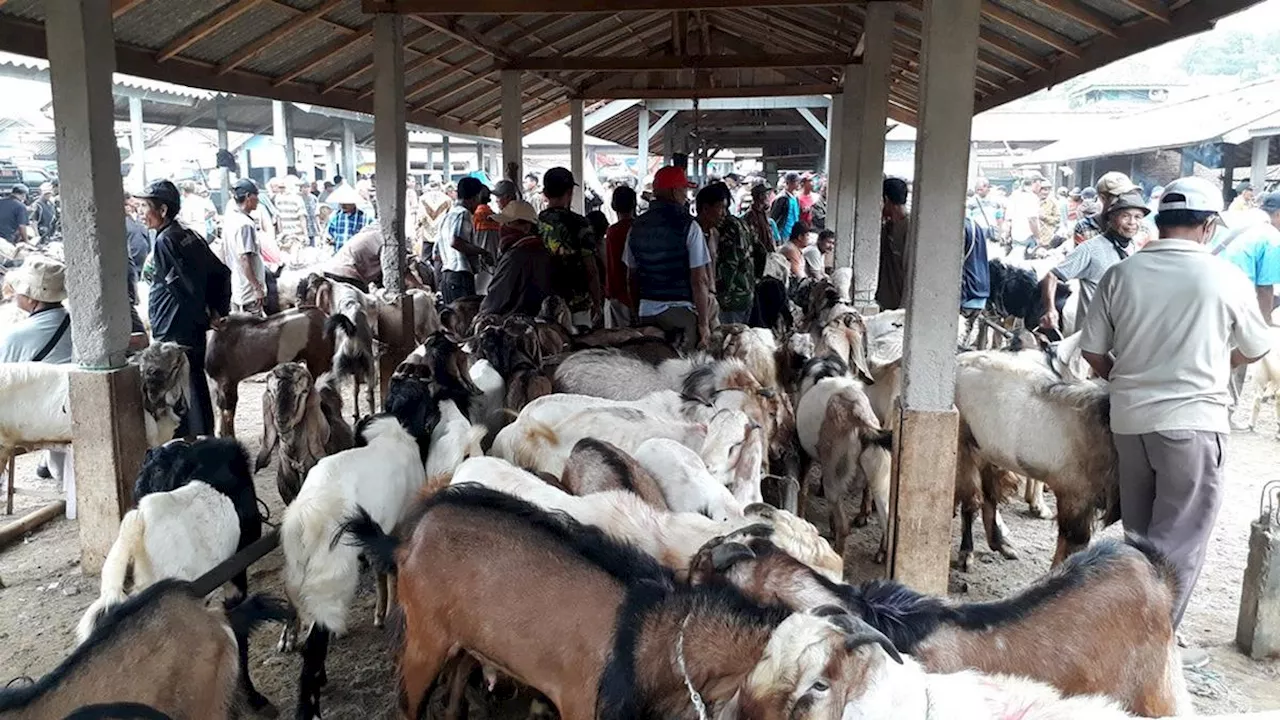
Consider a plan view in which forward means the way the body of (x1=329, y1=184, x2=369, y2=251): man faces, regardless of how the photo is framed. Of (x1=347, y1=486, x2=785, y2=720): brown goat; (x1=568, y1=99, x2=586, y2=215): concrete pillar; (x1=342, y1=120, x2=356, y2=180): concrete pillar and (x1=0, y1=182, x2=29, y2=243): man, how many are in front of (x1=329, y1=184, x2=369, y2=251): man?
1

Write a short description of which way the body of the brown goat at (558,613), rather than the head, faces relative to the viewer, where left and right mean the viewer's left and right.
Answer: facing to the right of the viewer

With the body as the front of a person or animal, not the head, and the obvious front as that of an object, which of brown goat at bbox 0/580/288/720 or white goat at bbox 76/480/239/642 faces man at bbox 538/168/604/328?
the white goat

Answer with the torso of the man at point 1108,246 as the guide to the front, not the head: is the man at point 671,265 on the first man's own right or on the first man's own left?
on the first man's own right

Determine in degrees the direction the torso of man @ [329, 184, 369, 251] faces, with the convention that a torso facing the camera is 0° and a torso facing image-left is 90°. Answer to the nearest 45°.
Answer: approximately 0°

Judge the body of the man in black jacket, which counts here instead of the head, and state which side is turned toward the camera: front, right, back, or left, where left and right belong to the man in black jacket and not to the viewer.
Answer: left

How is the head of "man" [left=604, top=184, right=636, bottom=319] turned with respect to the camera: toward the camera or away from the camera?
away from the camera

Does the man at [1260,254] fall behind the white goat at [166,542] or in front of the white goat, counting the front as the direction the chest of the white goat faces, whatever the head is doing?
in front

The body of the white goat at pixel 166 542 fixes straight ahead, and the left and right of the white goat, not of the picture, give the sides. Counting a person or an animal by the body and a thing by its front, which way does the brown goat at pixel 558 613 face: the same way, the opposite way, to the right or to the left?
to the right

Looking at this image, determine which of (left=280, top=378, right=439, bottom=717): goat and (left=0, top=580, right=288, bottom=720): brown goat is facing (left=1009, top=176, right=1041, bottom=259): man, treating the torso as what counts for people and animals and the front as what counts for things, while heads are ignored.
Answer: the goat
